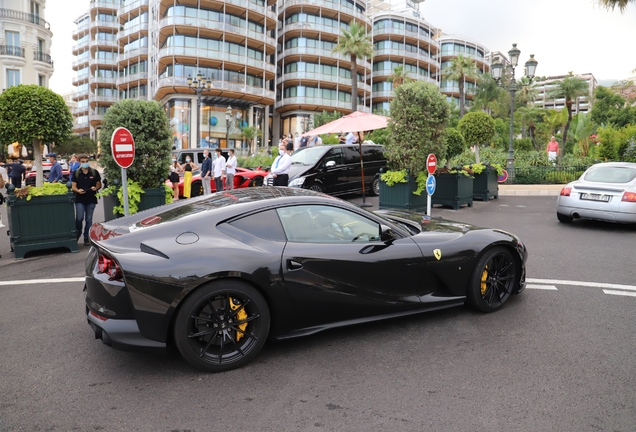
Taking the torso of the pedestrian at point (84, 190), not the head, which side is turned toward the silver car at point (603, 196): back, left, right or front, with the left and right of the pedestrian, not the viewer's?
left

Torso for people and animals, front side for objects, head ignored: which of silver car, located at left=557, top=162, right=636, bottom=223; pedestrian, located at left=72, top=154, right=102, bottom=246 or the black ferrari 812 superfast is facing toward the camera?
the pedestrian

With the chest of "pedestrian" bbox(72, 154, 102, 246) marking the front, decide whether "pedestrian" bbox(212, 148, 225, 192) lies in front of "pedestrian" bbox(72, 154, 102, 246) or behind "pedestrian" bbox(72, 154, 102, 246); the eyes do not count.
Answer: behind

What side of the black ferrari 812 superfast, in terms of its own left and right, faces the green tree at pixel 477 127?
front

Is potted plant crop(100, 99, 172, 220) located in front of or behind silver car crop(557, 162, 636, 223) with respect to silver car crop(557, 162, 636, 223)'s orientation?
behind

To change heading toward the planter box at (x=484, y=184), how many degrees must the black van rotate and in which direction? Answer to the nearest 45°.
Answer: approximately 135° to its left

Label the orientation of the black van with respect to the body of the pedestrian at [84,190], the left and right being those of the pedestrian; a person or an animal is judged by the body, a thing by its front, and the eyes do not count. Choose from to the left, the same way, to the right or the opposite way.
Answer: to the right

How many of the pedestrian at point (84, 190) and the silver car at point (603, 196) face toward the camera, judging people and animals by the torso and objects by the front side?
1

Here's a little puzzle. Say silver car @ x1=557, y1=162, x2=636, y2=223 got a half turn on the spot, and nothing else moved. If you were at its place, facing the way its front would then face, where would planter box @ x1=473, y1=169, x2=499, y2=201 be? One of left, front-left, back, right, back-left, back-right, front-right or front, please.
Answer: right

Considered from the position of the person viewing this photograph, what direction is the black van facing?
facing the viewer and to the left of the viewer

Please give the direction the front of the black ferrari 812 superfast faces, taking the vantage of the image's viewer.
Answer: facing away from the viewer and to the right of the viewer

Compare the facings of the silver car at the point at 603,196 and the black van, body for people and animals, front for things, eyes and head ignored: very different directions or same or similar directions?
very different directions

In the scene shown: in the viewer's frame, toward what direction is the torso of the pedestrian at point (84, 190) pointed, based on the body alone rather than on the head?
toward the camera

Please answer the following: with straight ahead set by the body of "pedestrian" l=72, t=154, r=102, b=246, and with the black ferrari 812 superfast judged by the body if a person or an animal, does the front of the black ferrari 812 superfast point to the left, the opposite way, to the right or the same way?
to the left
